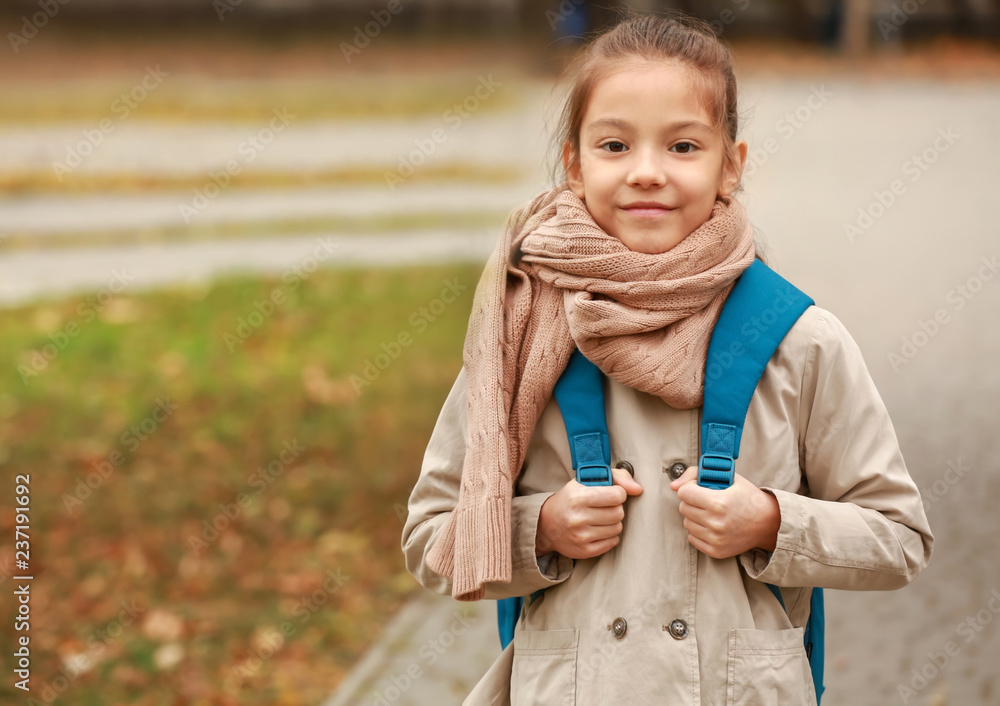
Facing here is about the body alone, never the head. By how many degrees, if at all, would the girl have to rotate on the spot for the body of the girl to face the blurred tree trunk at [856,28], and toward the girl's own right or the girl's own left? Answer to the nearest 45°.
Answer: approximately 180°

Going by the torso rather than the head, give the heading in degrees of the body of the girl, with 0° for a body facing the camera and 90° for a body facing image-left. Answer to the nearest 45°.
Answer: approximately 0°
